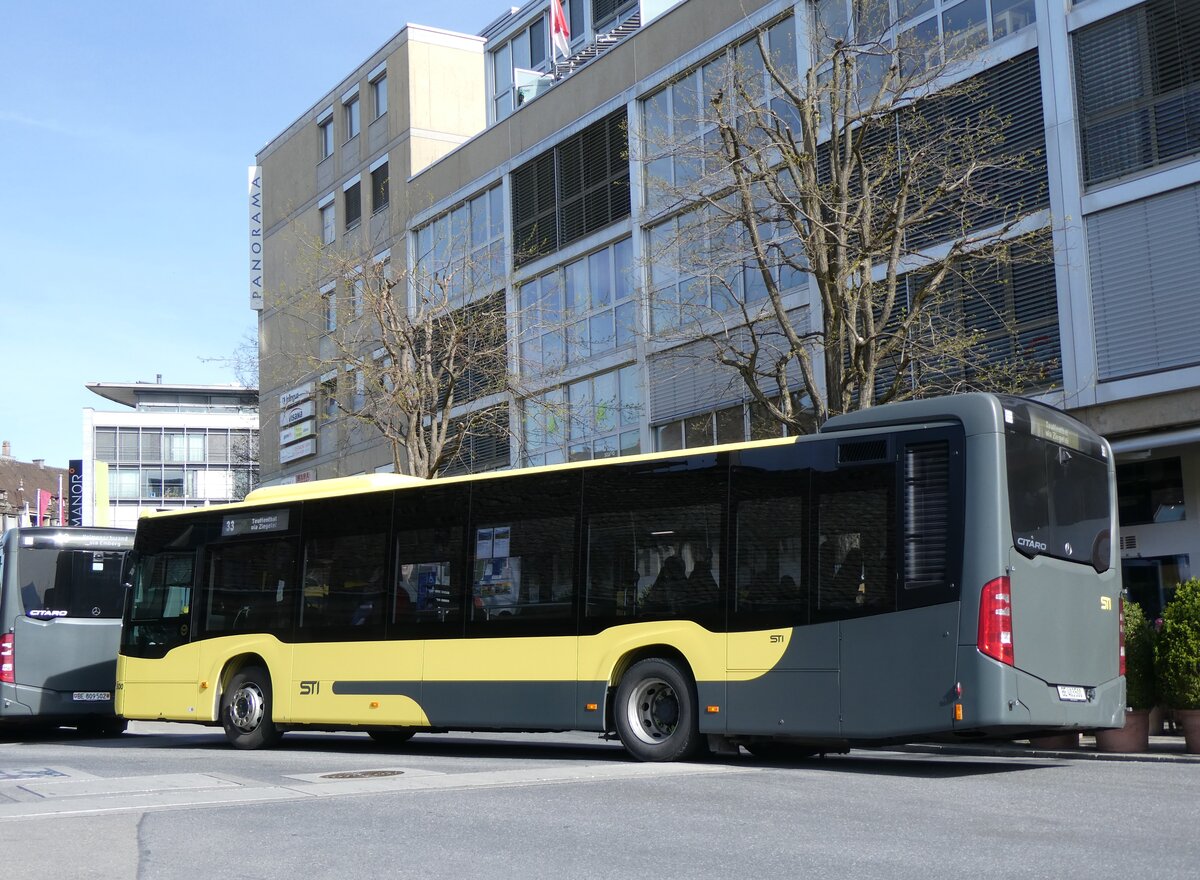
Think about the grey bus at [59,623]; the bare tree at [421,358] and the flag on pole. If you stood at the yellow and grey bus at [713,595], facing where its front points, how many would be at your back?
0

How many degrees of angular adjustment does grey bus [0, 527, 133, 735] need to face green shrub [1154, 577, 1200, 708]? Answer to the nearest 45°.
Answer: approximately 135° to its right

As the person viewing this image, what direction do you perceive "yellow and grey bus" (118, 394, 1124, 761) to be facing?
facing away from the viewer and to the left of the viewer

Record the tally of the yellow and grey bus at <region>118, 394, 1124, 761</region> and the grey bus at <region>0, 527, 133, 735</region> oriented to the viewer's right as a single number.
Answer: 0

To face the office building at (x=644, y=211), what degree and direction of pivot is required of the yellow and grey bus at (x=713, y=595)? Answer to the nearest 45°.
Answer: approximately 45° to its right

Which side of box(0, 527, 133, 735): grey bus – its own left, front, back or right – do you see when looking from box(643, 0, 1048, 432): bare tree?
right

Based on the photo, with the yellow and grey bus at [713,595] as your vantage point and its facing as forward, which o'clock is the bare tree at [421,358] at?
The bare tree is roughly at 1 o'clock from the yellow and grey bus.

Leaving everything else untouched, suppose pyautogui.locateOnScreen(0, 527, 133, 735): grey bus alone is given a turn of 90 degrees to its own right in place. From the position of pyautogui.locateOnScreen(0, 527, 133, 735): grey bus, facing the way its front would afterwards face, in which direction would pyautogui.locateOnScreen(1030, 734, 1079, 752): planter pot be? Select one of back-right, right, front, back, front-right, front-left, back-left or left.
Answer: front-right

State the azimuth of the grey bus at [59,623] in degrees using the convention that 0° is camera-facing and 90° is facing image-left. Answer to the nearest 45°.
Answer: approximately 180°

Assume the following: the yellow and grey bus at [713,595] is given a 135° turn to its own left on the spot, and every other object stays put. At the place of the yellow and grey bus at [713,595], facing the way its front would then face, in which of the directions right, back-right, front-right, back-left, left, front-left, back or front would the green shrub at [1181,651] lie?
left

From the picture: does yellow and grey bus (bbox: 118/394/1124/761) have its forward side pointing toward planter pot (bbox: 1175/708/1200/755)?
no
